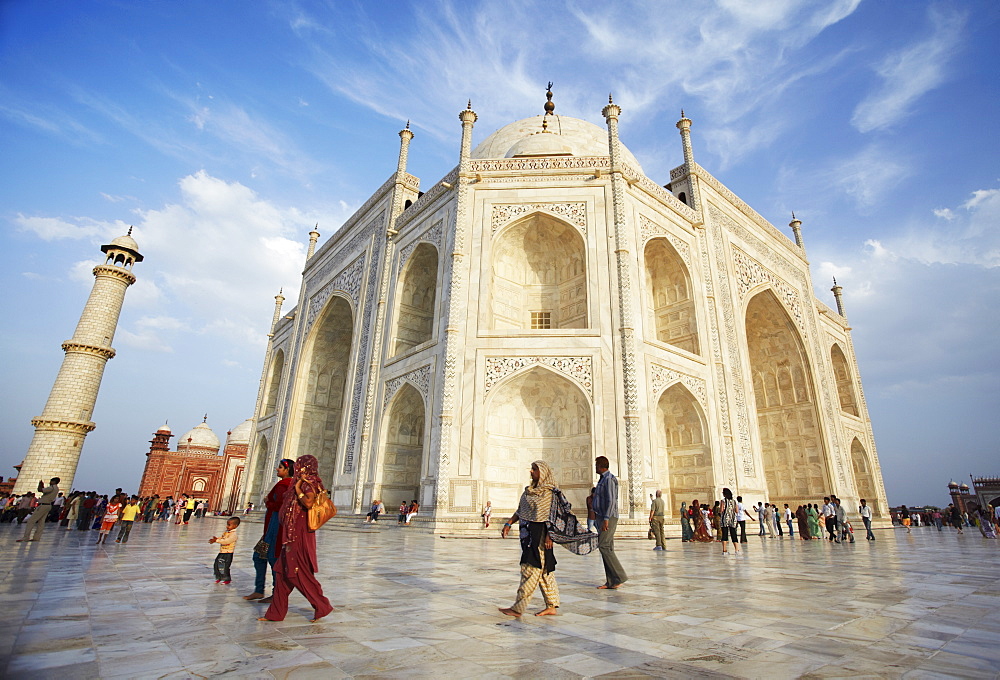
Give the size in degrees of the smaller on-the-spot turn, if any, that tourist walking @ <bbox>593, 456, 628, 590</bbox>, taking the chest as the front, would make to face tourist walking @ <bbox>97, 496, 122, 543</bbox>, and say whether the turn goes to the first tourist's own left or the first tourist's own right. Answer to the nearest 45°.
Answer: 0° — they already face them

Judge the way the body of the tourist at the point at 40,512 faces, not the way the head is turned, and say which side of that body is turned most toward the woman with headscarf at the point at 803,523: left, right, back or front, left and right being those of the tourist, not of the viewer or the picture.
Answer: back

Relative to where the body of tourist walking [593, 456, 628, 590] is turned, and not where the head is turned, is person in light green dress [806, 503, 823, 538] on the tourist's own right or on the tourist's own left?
on the tourist's own right

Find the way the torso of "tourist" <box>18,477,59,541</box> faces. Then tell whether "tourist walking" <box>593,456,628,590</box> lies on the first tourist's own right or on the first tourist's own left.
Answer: on the first tourist's own left

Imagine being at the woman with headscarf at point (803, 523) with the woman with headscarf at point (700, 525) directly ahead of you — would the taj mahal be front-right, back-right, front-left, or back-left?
front-right

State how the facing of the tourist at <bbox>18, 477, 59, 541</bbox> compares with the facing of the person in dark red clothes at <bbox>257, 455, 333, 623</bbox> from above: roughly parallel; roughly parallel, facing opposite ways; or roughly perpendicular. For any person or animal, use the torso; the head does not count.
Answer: roughly parallel

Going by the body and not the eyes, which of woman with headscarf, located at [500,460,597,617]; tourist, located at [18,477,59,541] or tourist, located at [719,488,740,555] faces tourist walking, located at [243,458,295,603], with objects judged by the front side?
the woman with headscarf

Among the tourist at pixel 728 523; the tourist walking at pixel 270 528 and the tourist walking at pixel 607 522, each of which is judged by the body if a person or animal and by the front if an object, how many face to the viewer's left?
2

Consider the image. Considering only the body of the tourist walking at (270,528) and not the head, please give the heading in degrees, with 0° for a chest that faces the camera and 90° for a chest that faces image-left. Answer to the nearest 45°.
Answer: approximately 90°

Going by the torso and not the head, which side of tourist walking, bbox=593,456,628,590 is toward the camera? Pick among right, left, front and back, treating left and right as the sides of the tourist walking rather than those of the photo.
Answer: left

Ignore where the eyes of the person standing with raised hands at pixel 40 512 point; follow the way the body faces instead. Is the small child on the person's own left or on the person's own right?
on the person's own left

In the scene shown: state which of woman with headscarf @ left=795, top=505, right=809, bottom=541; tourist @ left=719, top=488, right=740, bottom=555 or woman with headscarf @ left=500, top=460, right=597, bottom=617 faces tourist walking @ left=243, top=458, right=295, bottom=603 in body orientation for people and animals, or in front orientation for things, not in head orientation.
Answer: woman with headscarf @ left=500, top=460, right=597, bottom=617
